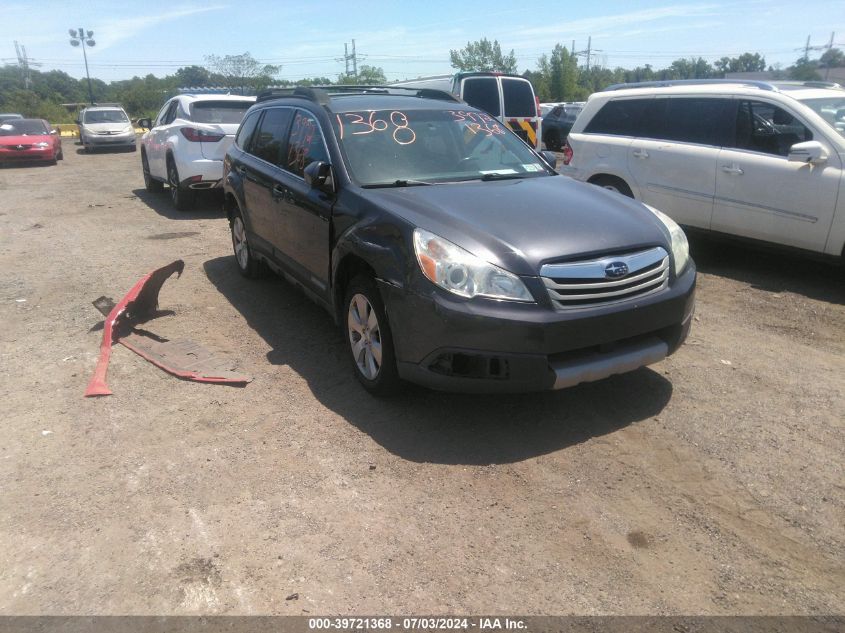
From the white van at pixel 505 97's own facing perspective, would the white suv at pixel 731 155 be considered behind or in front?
behind

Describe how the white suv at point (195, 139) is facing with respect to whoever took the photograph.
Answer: facing away from the viewer and to the left of the viewer

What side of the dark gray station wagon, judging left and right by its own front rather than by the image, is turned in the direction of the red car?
back

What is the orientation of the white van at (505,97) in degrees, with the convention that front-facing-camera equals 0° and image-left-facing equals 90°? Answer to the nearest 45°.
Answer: approximately 135°
